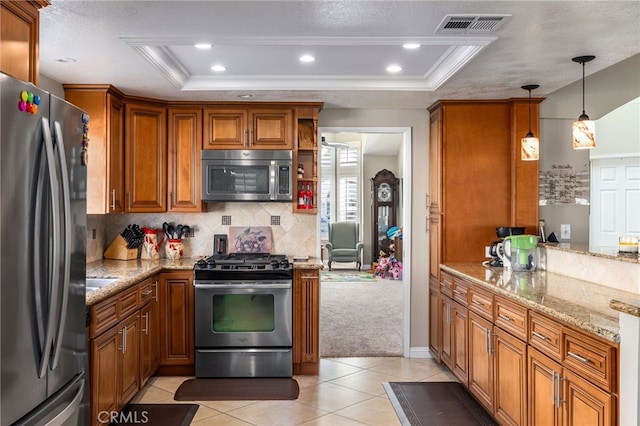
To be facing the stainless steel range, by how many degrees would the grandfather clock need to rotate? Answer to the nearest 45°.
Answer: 0° — it already faces it

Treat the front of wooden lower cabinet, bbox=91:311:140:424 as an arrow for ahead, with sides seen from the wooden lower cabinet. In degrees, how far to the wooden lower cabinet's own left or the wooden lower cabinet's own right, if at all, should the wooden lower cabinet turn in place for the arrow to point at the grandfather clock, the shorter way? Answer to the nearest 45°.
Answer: approximately 90° to the wooden lower cabinet's own left

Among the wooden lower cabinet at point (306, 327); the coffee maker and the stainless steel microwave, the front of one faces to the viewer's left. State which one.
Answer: the coffee maker

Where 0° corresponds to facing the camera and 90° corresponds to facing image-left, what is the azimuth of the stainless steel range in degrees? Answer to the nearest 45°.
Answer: approximately 0°

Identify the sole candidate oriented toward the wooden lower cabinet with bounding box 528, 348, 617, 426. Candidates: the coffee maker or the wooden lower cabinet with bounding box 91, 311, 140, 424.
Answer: the wooden lower cabinet with bounding box 91, 311, 140, 424

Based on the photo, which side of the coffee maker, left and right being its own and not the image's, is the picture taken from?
left

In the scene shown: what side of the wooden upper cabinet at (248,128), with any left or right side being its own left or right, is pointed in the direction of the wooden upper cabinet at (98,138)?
right

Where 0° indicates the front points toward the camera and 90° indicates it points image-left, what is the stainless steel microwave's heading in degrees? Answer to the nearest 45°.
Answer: approximately 0°

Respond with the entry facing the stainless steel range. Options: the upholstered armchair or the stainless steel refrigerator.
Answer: the upholstered armchair
